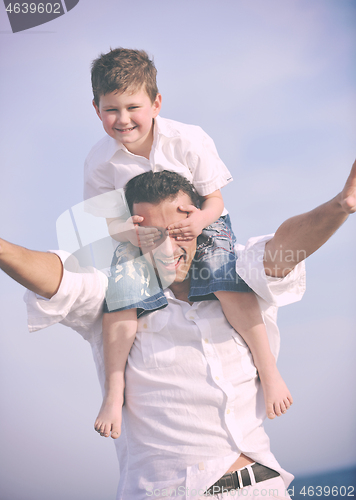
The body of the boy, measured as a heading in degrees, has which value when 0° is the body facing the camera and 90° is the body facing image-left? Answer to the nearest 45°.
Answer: approximately 0°
